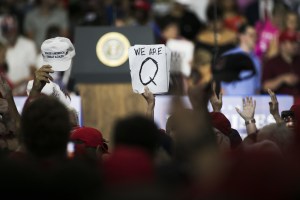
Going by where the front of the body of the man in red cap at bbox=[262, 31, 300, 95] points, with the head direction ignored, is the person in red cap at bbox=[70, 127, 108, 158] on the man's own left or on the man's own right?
on the man's own right

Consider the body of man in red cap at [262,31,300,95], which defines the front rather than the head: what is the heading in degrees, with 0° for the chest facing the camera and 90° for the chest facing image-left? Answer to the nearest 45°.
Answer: approximately 315°
